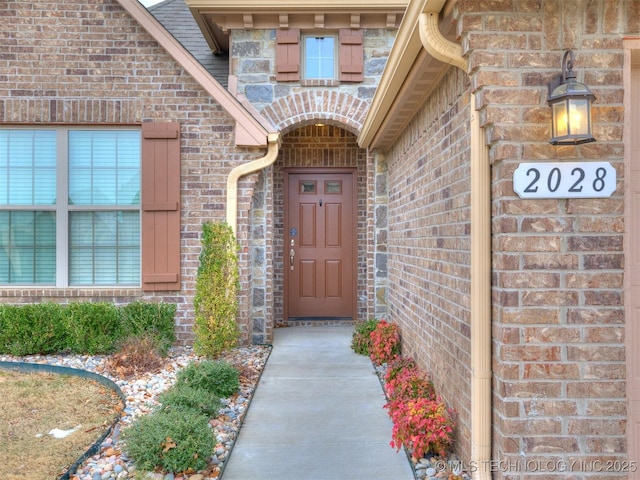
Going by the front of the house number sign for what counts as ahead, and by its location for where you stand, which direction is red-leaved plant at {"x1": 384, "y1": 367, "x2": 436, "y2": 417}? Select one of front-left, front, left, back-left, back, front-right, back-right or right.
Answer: back-right

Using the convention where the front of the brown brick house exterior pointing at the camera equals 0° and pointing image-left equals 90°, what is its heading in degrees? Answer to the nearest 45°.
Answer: approximately 0°

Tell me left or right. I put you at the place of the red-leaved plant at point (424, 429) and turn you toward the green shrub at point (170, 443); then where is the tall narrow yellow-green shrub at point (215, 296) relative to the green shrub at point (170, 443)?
right

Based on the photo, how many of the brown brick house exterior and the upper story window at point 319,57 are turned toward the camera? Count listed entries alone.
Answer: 2

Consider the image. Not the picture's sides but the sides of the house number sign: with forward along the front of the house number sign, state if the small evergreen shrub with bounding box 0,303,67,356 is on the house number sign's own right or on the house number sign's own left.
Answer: on the house number sign's own right
